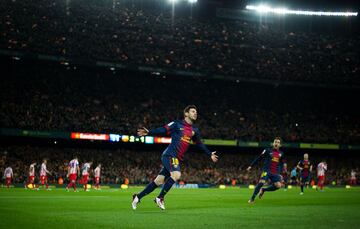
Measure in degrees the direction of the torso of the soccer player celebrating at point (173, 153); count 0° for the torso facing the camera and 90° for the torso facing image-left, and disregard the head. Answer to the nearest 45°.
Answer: approximately 315°
